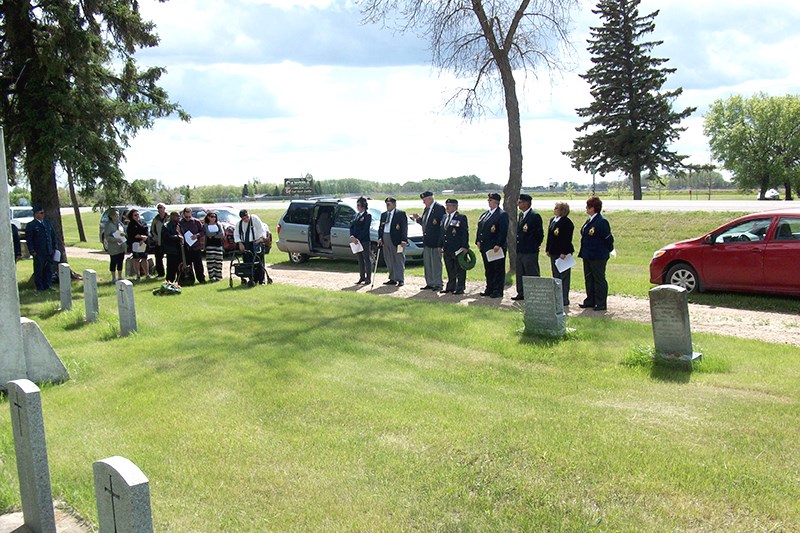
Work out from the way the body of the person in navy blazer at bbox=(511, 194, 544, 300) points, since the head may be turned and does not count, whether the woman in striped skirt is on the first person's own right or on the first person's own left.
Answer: on the first person's own right

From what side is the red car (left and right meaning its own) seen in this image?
left

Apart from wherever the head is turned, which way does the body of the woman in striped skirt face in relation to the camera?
toward the camera

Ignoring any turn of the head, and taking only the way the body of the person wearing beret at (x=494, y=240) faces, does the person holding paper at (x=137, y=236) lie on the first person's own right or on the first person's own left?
on the first person's own right

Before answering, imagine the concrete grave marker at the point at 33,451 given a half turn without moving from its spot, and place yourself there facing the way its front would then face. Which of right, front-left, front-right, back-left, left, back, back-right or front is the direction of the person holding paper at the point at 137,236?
front-left

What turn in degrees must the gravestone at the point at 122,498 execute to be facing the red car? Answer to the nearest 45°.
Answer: approximately 180°

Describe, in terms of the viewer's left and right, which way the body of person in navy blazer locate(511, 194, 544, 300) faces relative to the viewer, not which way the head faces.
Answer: facing the viewer and to the left of the viewer

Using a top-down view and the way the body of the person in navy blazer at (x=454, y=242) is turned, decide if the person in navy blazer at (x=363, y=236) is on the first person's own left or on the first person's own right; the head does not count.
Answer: on the first person's own right

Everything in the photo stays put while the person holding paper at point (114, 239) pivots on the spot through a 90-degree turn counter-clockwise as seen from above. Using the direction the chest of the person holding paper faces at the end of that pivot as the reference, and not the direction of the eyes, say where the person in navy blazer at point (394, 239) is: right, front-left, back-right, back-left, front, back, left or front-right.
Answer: right

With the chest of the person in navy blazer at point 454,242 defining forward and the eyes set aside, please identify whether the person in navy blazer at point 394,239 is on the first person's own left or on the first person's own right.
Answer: on the first person's own right

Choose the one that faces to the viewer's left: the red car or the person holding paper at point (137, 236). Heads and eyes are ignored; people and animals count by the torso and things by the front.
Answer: the red car

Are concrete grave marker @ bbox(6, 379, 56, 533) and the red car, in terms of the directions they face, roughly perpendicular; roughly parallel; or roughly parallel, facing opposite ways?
roughly perpendicular

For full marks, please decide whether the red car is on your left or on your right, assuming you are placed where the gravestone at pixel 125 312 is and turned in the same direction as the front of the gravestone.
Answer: on your left
